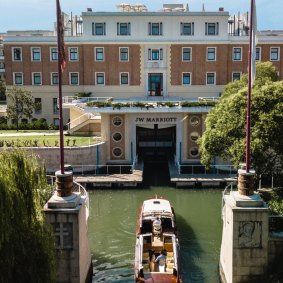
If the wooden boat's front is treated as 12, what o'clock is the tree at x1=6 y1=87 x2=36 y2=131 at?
The tree is roughly at 11 o'clock from the wooden boat.

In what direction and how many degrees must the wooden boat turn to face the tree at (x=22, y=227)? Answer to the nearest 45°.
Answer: approximately 135° to its left

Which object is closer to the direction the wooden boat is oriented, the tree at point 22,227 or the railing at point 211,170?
the railing

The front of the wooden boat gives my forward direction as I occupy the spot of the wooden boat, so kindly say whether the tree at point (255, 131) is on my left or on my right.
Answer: on my right

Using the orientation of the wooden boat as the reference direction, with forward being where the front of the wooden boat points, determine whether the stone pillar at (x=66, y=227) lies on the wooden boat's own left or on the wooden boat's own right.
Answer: on the wooden boat's own left

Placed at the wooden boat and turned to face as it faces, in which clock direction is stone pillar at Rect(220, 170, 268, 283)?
The stone pillar is roughly at 4 o'clock from the wooden boat.

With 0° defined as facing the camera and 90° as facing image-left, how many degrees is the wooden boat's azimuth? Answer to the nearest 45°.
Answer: approximately 180°

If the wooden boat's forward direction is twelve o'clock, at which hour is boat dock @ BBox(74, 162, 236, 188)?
The boat dock is roughly at 12 o'clock from the wooden boat.
